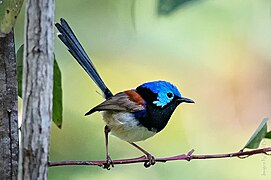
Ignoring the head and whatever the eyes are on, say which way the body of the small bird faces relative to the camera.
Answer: to the viewer's right
